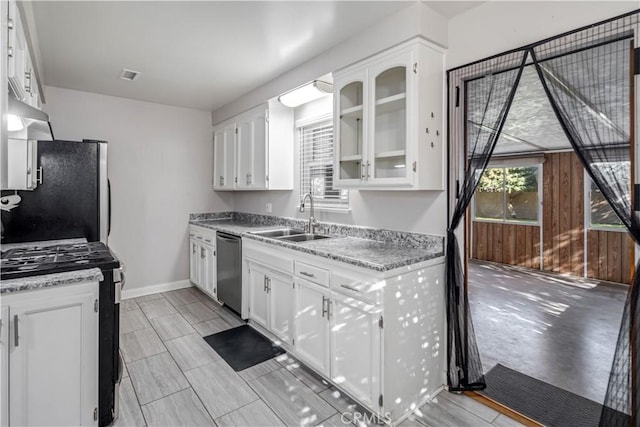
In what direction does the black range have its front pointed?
to the viewer's right

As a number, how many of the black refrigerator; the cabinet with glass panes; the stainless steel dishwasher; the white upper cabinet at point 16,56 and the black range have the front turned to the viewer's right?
3

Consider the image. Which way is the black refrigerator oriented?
to the viewer's right

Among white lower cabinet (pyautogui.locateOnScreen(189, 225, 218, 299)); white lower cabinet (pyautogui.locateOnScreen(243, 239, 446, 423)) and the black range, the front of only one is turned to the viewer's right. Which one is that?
the black range

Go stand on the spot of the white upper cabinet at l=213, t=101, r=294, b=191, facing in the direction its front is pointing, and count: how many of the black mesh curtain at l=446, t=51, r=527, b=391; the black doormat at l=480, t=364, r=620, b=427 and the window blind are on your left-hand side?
3

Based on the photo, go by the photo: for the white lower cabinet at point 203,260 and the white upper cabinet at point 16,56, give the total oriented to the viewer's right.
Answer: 1

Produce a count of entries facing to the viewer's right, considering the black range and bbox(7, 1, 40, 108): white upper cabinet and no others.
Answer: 2

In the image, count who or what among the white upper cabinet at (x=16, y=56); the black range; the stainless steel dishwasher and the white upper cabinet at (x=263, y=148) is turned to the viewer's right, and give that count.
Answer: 2

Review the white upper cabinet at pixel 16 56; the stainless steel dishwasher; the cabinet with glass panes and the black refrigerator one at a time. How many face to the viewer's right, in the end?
2

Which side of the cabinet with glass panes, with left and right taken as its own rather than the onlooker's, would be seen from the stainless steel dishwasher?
right
